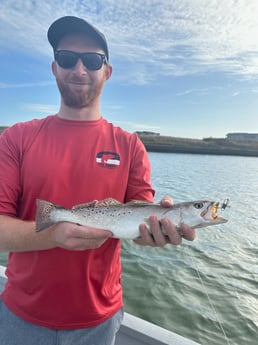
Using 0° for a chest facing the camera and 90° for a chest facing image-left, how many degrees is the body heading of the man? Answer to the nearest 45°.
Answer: approximately 0°
